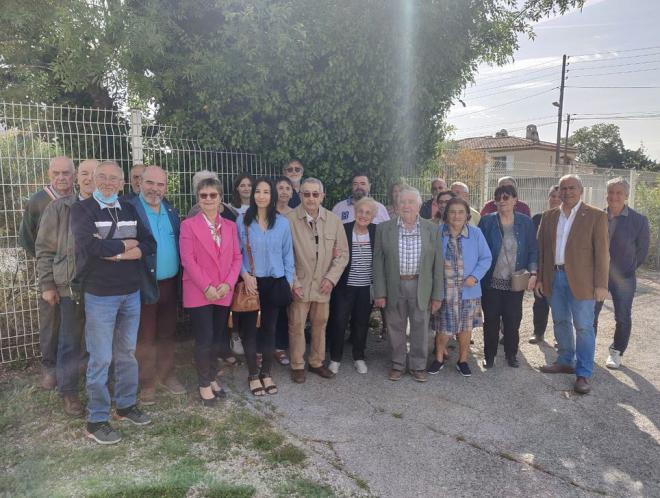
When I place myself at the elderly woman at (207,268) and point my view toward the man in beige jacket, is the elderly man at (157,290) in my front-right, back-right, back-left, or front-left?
back-left

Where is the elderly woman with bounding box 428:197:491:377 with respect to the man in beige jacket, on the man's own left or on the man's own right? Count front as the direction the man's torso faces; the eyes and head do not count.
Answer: on the man's own left

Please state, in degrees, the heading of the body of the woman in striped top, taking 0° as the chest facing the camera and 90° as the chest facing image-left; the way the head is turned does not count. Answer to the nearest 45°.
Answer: approximately 0°

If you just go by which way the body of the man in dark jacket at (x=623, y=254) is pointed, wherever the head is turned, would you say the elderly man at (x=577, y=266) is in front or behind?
in front
